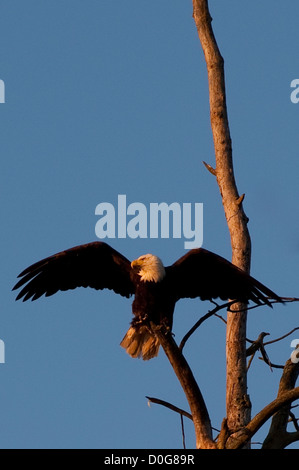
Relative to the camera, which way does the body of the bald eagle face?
toward the camera

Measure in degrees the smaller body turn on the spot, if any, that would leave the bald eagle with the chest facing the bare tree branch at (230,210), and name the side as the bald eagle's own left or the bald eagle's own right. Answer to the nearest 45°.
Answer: approximately 90° to the bald eagle's own left
